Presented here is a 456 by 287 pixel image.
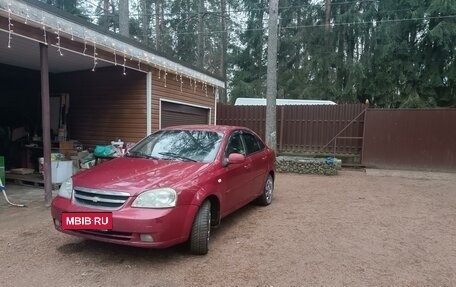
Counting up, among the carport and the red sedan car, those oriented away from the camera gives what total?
0

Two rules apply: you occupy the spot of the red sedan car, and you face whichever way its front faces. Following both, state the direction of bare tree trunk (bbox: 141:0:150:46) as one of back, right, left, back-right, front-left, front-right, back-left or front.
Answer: back-right

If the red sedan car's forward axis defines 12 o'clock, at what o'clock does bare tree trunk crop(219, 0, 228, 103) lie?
The bare tree trunk is roughly at 5 o'clock from the red sedan car.

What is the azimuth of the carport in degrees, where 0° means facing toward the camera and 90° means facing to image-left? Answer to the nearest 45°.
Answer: approximately 315°

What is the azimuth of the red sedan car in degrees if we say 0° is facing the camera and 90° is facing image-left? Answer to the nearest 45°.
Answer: approximately 45°

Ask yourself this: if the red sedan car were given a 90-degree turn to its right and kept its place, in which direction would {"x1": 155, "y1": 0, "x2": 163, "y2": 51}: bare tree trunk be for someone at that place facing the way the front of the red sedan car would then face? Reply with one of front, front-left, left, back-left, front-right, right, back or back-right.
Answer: front-right

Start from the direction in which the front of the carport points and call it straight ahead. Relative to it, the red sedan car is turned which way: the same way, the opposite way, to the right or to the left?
to the right

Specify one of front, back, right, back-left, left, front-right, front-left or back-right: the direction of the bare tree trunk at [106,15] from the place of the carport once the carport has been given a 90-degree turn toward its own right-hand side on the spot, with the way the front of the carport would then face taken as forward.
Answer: back-right

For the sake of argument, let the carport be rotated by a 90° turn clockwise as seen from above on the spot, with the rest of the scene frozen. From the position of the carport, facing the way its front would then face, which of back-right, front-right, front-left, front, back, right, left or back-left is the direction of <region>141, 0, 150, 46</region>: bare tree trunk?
back-right

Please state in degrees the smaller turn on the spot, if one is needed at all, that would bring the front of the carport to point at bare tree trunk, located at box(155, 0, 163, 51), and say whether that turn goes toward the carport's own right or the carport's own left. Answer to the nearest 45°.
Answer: approximately 135° to the carport's own left
